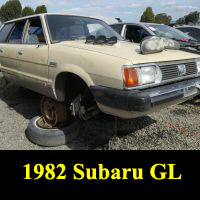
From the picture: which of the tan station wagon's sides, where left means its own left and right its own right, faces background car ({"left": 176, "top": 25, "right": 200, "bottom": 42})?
left

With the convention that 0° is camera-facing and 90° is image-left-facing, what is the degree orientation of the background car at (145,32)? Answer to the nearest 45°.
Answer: approximately 315°

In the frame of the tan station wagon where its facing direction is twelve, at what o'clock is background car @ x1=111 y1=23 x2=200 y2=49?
The background car is roughly at 8 o'clock from the tan station wagon.

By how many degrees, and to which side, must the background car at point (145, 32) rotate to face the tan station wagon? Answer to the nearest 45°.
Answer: approximately 45° to its right

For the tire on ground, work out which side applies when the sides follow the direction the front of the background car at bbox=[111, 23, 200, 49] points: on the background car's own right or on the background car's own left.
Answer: on the background car's own right

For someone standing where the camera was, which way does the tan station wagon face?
facing the viewer and to the right of the viewer

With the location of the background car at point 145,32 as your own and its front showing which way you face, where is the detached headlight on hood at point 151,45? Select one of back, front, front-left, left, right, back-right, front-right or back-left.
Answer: front-right

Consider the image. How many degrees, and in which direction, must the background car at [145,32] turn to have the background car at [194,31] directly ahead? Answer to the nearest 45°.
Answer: approximately 90° to its left

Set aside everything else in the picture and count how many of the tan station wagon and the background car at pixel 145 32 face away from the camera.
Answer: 0

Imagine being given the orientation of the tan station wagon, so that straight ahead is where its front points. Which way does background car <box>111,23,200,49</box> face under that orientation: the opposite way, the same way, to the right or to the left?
the same way
